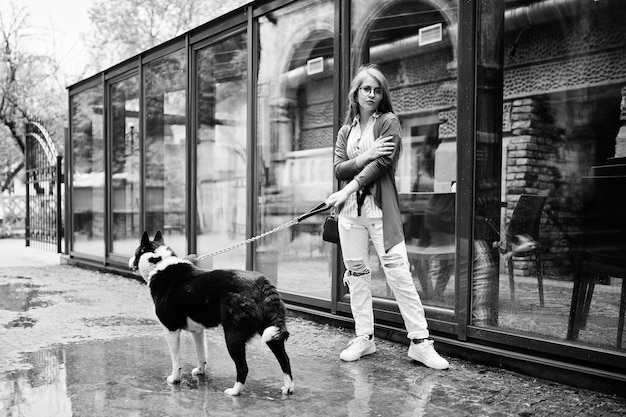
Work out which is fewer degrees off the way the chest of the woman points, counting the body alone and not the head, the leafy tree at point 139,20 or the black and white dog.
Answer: the black and white dog

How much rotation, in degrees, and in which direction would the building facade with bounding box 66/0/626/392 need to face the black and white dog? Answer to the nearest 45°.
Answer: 0° — it already faces it

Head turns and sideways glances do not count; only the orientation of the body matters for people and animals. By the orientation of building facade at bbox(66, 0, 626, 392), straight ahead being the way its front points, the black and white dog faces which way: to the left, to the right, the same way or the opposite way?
to the right

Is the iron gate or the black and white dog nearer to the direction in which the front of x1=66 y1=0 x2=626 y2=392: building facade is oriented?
the black and white dog

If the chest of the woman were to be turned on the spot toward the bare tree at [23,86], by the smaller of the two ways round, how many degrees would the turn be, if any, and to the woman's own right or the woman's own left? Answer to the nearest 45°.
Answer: approximately 135° to the woman's own right

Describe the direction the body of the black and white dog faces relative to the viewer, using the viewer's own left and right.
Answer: facing away from the viewer and to the left of the viewer

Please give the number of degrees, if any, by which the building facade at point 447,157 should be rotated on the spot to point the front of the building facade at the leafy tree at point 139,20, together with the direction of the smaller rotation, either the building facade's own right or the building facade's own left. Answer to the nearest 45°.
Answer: approximately 90° to the building facade's own right

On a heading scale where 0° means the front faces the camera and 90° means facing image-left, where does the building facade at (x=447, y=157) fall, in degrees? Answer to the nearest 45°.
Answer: approximately 45°

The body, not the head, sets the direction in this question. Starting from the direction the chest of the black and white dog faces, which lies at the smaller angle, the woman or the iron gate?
the iron gate

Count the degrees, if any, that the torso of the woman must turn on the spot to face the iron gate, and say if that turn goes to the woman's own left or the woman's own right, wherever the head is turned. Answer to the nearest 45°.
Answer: approximately 135° to the woman's own right

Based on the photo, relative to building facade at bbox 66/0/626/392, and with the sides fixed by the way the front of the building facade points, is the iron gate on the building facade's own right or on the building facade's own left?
on the building facade's own right

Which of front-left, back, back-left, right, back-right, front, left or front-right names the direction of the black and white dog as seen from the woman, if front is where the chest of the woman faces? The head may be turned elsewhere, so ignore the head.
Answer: front-right

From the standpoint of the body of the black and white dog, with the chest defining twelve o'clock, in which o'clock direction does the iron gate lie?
The iron gate is roughly at 1 o'clock from the black and white dog.

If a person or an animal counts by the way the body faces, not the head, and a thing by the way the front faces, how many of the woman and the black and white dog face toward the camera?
1

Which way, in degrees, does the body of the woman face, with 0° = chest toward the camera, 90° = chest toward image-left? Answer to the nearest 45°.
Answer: approximately 0°
